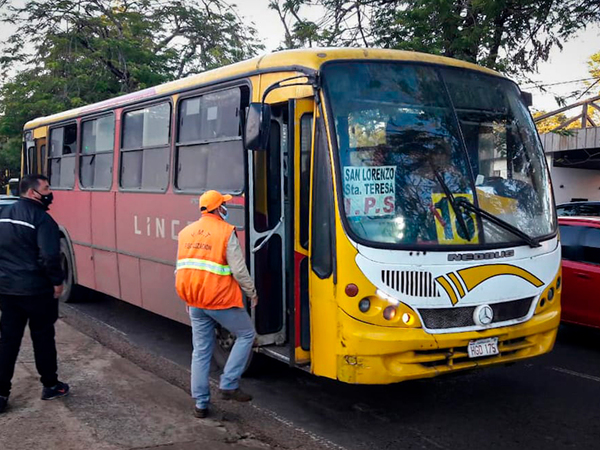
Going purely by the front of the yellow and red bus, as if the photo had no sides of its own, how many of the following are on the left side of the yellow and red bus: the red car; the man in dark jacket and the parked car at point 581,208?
2

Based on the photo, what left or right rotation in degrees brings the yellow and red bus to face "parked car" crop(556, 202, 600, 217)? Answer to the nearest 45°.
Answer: approximately 90° to its left

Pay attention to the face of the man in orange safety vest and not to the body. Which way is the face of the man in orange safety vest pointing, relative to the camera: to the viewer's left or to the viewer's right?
to the viewer's right

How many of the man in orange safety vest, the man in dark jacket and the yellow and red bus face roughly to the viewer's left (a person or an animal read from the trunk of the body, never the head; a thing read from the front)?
0

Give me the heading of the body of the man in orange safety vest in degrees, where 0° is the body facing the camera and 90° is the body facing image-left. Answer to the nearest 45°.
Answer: approximately 225°

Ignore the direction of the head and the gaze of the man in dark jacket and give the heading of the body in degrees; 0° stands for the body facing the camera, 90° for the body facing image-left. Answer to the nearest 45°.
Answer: approximately 225°

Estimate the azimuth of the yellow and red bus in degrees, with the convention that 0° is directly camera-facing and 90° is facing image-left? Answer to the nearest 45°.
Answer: approximately 315°

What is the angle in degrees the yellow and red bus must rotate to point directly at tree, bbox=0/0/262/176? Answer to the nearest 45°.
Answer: approximately 180°

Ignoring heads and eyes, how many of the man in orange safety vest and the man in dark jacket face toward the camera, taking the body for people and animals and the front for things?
0

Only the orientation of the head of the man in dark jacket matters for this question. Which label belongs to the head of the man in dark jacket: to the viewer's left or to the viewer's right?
to the viewer's right
